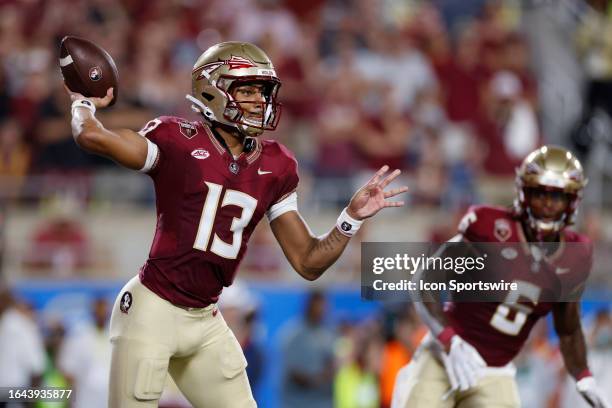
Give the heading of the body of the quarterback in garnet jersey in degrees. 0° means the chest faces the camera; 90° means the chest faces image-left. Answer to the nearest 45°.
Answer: approximately 315°

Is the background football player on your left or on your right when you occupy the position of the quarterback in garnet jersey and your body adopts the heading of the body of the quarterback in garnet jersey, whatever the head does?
on your left
